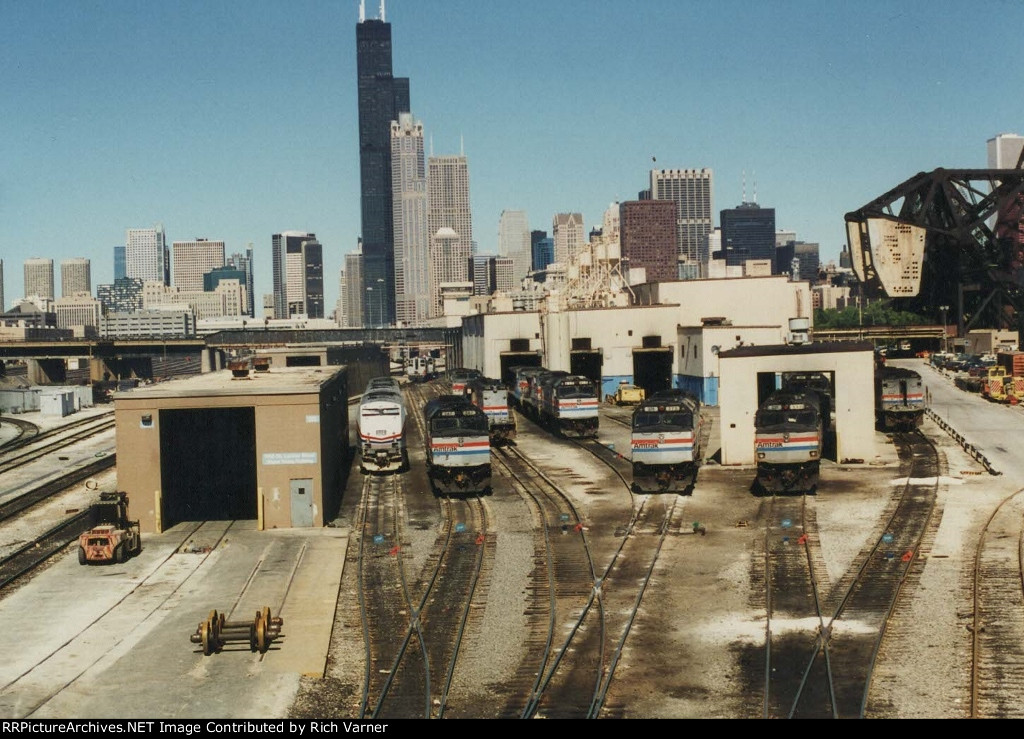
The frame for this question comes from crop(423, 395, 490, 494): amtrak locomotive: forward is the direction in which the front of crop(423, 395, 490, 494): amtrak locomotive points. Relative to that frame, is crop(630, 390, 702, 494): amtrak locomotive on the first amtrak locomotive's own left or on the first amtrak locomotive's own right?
on the first amtrak locomotive's own left

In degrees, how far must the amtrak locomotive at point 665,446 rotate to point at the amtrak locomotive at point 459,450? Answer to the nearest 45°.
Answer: approximately 90° to its right

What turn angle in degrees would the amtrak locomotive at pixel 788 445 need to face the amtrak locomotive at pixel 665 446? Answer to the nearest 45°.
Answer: approximately 90° to its right

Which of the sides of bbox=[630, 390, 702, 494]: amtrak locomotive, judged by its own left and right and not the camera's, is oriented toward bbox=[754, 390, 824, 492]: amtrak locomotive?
left

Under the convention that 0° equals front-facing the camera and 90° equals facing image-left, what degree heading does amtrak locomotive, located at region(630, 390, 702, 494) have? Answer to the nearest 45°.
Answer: approximately 0°

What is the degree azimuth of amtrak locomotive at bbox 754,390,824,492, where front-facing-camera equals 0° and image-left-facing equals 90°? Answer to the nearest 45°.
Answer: approximately 0°

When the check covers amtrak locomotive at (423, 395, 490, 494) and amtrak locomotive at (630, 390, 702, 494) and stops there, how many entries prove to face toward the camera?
2
